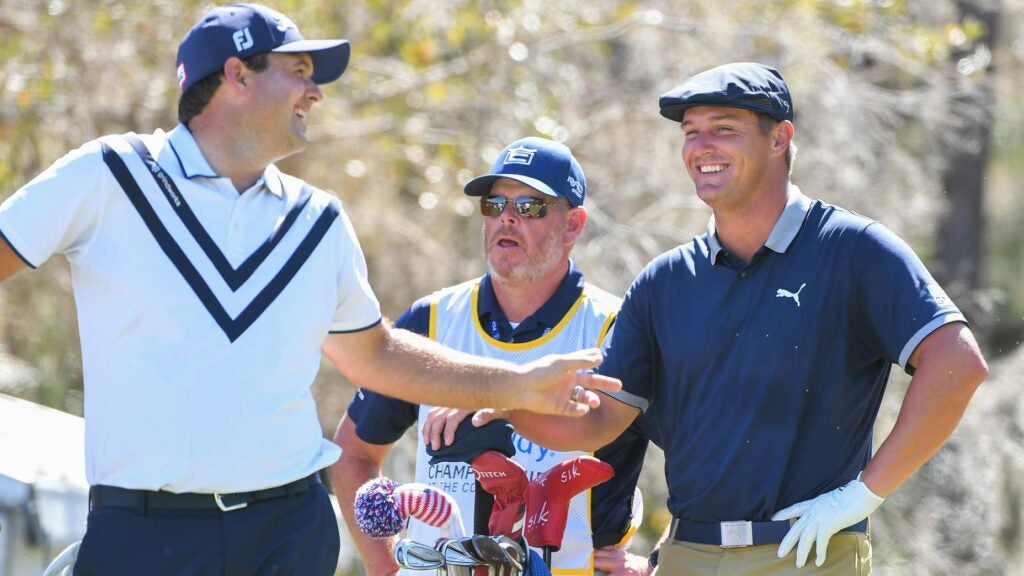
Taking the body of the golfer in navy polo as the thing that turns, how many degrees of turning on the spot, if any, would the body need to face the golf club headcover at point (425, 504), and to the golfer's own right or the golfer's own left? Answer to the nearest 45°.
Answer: approximately 45° to the golfer's own right

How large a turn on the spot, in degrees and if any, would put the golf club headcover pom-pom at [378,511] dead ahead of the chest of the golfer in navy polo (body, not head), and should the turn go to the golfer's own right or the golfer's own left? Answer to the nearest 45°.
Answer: approximately 45° to the golfer's own right

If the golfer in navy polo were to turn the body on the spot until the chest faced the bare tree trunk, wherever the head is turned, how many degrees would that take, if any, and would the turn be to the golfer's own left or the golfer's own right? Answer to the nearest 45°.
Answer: approximately 135° to the golfer's own right

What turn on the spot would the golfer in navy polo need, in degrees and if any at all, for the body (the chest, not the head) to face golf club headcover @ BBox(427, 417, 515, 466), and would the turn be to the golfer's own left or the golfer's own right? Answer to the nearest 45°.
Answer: approximately 45° to the golfer's own right

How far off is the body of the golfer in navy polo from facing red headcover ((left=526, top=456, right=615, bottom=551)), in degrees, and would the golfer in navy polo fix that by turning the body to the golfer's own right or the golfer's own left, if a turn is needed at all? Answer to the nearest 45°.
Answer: approximately 45° to the golfer's own right

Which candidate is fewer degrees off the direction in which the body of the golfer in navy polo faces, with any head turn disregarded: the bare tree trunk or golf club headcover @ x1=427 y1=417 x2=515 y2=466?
the golf club headcover

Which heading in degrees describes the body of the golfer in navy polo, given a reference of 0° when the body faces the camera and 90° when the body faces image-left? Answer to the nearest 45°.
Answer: approximately 45°

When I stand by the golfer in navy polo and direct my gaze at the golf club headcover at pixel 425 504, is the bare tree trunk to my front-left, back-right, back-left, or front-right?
back-right
